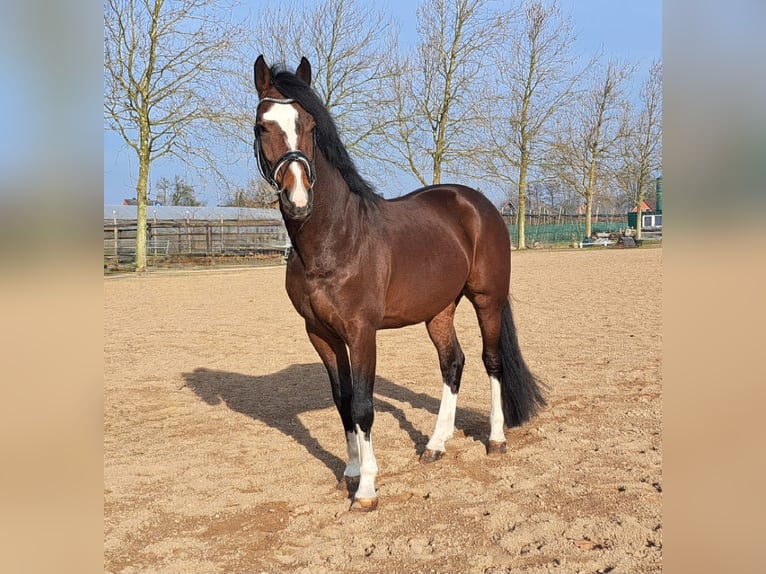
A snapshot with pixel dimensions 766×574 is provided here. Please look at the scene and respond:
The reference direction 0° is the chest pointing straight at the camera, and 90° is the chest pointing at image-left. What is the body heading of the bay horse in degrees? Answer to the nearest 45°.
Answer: approximately 45°

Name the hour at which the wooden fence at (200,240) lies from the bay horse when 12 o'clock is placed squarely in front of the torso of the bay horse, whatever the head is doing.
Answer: The wooden fence is roughly at 4 o'clock from the bay horse.
